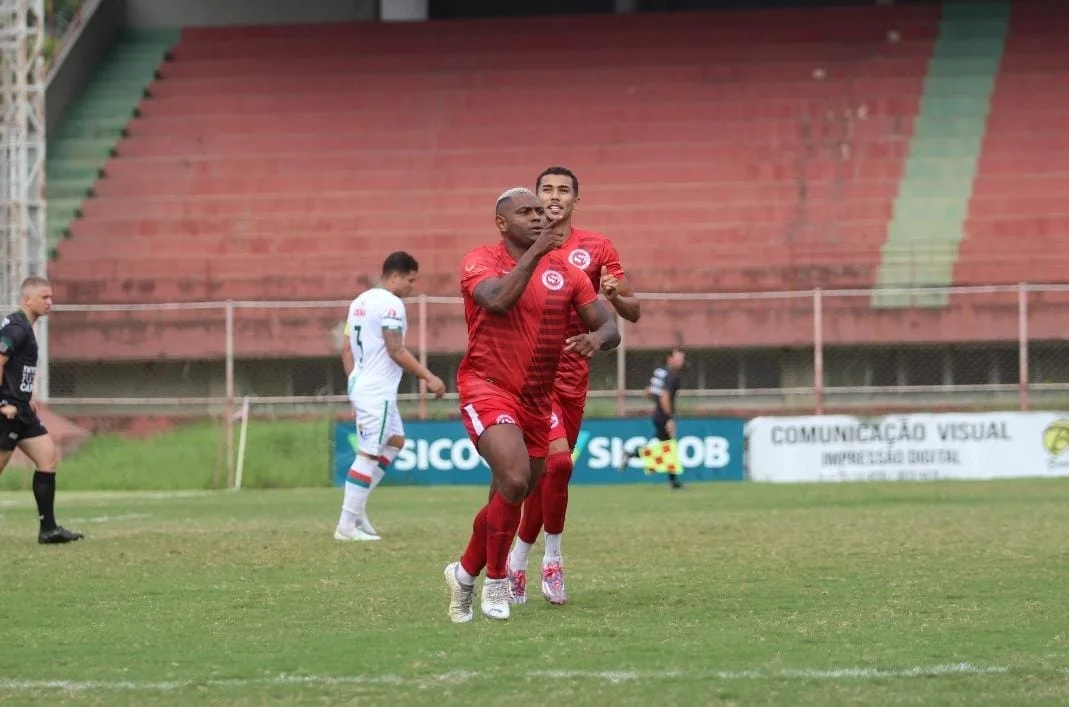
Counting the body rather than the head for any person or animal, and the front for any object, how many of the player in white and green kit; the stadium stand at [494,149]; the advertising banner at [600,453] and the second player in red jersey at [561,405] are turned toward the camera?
3

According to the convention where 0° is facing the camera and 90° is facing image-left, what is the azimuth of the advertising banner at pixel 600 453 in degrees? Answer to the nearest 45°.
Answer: approximately 0°

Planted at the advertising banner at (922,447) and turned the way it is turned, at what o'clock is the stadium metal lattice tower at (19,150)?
The stadium metal lattice tower is roughly at 3 o'clock from the advertising banner.

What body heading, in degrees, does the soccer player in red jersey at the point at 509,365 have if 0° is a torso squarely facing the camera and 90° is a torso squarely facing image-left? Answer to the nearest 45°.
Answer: approximately 315°

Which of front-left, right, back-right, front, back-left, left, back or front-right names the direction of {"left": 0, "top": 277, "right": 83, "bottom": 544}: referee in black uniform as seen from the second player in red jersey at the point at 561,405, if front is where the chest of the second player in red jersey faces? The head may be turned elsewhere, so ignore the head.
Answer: back-right

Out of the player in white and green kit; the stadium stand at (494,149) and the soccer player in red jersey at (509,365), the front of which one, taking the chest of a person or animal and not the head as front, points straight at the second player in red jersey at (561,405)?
the stadium stand

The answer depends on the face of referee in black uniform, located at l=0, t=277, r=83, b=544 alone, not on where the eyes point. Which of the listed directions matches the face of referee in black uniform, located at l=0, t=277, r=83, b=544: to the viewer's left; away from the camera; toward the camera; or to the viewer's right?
to the viewer's right

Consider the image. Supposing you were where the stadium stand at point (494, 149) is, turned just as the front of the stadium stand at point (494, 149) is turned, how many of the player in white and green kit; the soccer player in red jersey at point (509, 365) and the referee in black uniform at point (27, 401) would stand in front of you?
3

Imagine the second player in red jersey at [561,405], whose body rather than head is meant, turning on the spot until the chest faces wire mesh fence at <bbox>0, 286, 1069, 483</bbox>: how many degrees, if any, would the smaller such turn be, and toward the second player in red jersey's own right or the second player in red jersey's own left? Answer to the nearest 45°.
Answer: approximately 180°
